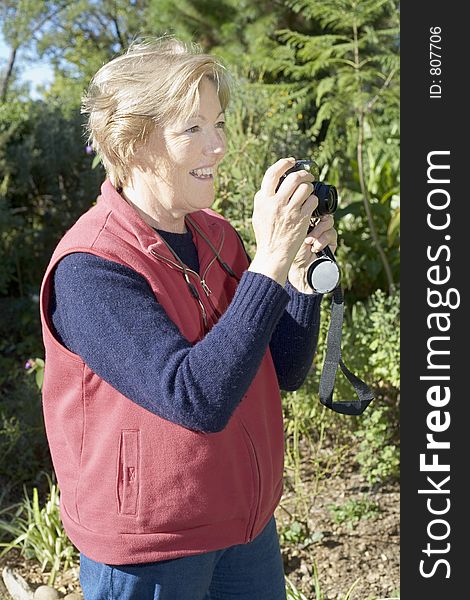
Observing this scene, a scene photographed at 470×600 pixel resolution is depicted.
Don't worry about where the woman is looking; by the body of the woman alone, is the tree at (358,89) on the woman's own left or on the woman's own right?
on the woman's own left

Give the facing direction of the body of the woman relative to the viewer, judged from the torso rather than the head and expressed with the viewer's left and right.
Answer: facing the viewer and to the right of the viewer

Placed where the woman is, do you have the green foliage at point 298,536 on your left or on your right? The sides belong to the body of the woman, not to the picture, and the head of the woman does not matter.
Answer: on your left

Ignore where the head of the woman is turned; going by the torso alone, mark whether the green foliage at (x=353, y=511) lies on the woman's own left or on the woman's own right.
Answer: on the woman's own left

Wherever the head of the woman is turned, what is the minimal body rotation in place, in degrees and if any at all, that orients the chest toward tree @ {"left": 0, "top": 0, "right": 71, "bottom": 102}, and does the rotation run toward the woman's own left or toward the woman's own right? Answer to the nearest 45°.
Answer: approximately 135° to the woman's own left

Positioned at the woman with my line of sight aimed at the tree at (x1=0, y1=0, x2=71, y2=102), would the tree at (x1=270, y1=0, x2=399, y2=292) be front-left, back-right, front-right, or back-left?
front-right
